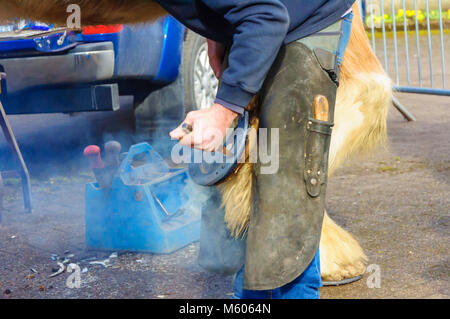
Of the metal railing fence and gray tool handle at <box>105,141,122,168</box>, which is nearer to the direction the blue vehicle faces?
the metal railing fence

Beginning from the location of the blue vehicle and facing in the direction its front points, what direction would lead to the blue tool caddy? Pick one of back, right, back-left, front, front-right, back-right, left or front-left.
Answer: back-right

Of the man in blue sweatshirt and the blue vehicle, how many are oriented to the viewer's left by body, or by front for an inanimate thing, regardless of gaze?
1

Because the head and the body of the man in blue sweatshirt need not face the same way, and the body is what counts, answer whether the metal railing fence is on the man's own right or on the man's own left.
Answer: on the man's own right

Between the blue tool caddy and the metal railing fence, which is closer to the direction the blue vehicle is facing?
the metal railing fence

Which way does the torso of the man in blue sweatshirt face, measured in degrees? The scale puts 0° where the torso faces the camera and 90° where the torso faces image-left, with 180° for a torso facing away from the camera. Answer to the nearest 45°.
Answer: approximately 90°

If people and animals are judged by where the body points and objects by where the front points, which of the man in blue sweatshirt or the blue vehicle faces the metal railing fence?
the blue vehicle

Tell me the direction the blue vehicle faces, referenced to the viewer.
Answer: facing away from the viewer and to the right of the viewer

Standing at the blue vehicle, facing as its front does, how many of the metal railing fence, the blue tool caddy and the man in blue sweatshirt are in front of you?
1

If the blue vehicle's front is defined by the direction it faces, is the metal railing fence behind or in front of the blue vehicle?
in front

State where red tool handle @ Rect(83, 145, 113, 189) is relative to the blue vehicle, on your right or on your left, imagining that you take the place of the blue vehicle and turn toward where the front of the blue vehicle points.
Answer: on your right

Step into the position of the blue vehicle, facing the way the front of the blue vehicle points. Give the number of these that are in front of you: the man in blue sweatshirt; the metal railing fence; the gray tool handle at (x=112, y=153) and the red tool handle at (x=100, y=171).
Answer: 1

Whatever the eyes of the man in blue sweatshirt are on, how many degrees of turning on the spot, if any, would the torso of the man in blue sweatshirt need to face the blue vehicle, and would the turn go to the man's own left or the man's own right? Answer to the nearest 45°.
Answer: approximately 45° to the man's own right

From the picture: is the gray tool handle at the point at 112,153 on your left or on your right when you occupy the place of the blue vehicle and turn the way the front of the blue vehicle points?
on your right
